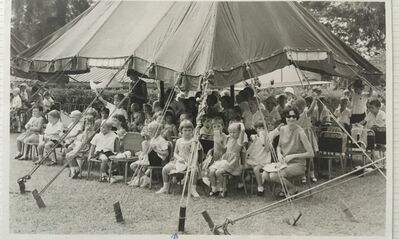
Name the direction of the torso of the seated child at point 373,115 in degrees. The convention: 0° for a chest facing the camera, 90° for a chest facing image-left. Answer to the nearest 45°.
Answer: approximately 45°

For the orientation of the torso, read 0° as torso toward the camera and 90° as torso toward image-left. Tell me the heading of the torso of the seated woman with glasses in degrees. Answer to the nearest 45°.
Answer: approximately 45°

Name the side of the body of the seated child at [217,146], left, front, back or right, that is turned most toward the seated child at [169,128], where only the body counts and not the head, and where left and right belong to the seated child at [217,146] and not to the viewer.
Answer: right

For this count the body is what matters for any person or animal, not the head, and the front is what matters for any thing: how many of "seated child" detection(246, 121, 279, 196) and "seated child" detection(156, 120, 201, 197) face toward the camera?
2

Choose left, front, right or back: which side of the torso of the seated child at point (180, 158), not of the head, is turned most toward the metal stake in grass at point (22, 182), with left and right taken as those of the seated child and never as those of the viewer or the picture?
right

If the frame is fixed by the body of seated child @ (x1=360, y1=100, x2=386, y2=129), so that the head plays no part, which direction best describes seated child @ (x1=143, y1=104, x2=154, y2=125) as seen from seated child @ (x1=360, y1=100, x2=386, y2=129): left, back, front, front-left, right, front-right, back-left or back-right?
front-right

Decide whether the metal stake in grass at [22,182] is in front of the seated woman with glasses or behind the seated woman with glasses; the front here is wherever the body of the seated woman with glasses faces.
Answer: in front

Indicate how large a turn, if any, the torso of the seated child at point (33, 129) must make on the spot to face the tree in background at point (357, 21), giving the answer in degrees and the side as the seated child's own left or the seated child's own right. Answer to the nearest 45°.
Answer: approximately 90° to the seated child's own left

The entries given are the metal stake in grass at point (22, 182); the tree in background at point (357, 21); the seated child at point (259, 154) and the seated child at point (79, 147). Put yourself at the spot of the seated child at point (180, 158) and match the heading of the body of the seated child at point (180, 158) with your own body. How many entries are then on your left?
2

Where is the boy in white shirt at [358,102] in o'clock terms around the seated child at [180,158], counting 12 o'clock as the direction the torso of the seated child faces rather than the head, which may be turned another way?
The boy in white shirt is roughly at 8 o'clock from the seated child.

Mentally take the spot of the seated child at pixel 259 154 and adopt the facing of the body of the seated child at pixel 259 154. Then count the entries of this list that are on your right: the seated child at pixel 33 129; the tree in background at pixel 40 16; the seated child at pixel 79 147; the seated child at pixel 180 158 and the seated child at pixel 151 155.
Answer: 5

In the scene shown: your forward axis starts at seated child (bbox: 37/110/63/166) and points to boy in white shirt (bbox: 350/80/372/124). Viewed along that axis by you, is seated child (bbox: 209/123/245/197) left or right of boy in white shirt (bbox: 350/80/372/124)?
right
